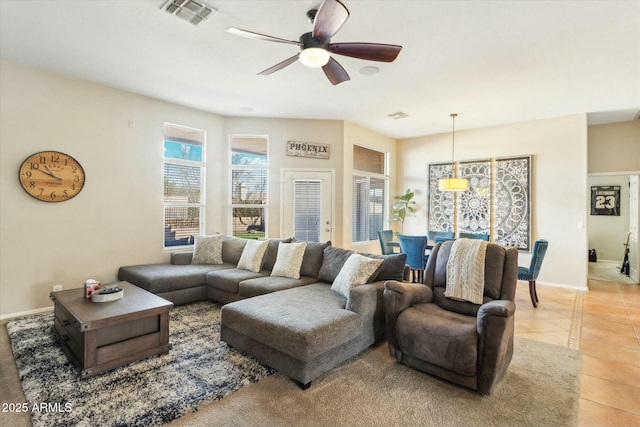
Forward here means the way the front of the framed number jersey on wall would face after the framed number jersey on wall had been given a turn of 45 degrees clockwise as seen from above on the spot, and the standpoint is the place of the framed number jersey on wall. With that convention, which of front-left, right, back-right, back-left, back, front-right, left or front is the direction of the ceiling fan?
front-left

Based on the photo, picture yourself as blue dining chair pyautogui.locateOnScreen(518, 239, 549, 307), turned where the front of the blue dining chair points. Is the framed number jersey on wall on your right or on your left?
on your right

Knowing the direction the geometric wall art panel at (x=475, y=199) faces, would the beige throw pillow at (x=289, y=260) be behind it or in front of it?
in front

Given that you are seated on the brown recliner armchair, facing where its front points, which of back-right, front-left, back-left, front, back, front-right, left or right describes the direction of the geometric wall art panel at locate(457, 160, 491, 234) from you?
back-right

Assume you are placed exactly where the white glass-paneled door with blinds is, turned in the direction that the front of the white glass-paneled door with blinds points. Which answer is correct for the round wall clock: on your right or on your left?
on your right

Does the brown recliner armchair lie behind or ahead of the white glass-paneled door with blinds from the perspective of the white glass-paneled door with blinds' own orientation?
ahead

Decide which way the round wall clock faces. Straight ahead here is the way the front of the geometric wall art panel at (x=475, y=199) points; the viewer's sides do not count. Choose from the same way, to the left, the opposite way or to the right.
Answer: to the left

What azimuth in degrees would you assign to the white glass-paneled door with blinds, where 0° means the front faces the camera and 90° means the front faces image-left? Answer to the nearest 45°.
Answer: approximately 0°

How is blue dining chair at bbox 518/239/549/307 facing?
to the viewer's left

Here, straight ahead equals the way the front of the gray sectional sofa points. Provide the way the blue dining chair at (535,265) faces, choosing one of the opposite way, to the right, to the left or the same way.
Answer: to the right

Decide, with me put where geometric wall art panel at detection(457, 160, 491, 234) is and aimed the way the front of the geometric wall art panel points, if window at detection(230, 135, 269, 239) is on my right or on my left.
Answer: on my right

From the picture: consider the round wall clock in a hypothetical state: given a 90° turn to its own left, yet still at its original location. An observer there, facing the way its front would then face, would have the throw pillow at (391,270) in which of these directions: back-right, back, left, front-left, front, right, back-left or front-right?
front-right

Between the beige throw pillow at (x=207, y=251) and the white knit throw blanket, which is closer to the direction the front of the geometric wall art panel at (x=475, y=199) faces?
the white knit throw blanket

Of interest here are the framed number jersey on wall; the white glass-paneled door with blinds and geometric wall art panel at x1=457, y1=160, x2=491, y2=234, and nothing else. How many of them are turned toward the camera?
3

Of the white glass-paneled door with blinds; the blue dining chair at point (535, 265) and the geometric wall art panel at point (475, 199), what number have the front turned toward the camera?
2

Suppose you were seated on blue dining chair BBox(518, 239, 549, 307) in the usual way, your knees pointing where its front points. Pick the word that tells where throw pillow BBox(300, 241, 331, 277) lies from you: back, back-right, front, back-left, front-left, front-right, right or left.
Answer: front-left
